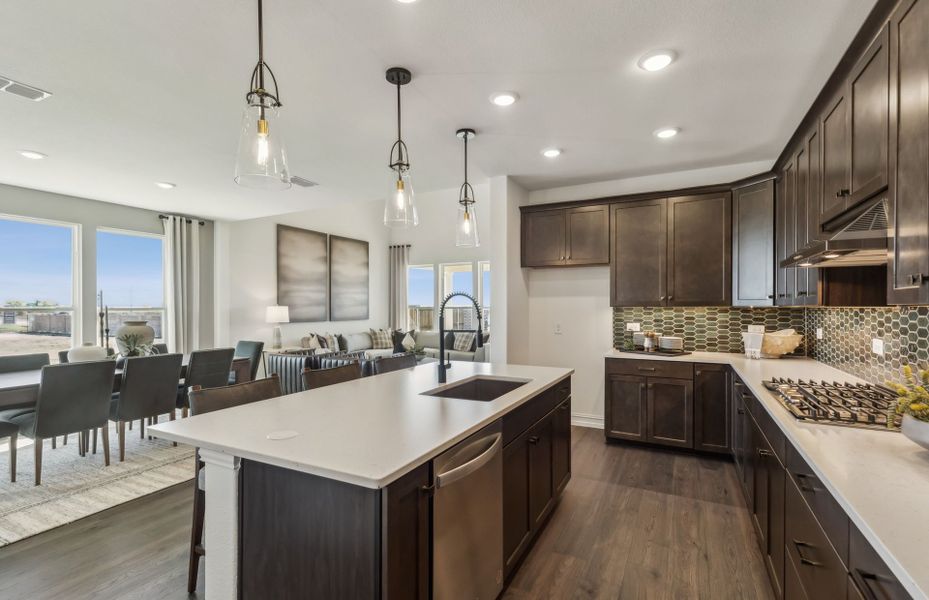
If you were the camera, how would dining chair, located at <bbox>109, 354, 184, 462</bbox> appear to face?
facing away from the viewer and to the left of the viewer

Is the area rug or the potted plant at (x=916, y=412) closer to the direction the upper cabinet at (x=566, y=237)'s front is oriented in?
the potted plant

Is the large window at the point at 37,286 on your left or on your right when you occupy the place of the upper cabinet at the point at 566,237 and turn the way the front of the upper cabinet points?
on your right

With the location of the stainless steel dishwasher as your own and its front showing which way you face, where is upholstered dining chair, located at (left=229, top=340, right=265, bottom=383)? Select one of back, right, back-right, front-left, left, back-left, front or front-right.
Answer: back

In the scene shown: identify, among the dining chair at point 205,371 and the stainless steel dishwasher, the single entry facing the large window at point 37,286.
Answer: the dining chair

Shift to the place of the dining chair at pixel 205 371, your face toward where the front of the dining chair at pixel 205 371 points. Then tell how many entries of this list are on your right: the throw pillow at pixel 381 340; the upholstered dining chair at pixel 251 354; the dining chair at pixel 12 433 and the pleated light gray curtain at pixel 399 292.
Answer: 3

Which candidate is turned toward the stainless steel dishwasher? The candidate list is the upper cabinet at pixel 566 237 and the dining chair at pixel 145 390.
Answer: the upper cabinet
